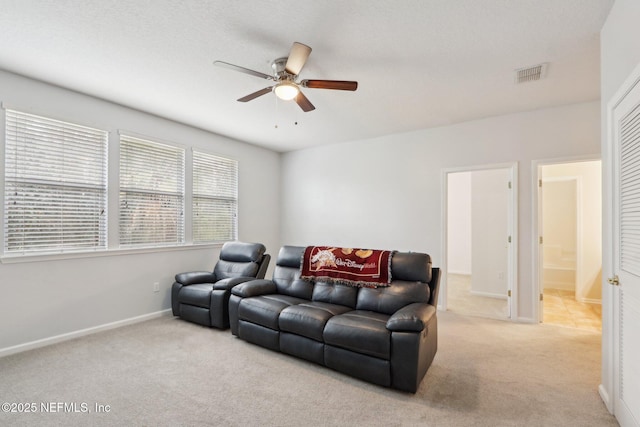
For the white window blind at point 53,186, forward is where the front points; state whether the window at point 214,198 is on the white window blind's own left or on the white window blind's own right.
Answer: on the white window blind's own left

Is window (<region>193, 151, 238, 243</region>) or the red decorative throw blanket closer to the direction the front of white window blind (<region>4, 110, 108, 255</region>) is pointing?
the red decorative throw blanket

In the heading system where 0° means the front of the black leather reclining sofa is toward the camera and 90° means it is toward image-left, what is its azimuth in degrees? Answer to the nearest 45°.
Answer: approximately 45°

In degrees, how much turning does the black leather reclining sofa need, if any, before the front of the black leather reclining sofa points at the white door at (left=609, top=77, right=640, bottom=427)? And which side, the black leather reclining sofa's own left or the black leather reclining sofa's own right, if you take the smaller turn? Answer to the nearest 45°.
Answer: approximately 90° to the black leather reclining sofa's own left

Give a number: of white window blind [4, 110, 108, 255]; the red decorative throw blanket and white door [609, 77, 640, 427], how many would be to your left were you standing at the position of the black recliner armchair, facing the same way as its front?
2

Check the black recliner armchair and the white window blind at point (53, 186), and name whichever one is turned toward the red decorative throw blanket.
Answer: the white window blind

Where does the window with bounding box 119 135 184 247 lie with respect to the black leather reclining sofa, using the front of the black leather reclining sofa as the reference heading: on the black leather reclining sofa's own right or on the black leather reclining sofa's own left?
on the black leather reclining sofa's own right

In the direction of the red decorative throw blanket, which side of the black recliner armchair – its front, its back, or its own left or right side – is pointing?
left

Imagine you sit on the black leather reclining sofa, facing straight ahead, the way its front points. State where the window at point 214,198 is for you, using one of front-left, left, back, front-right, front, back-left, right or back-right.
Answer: right
